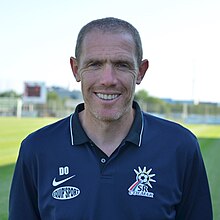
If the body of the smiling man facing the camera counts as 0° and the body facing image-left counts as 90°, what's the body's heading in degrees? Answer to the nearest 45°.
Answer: approximately 0°
